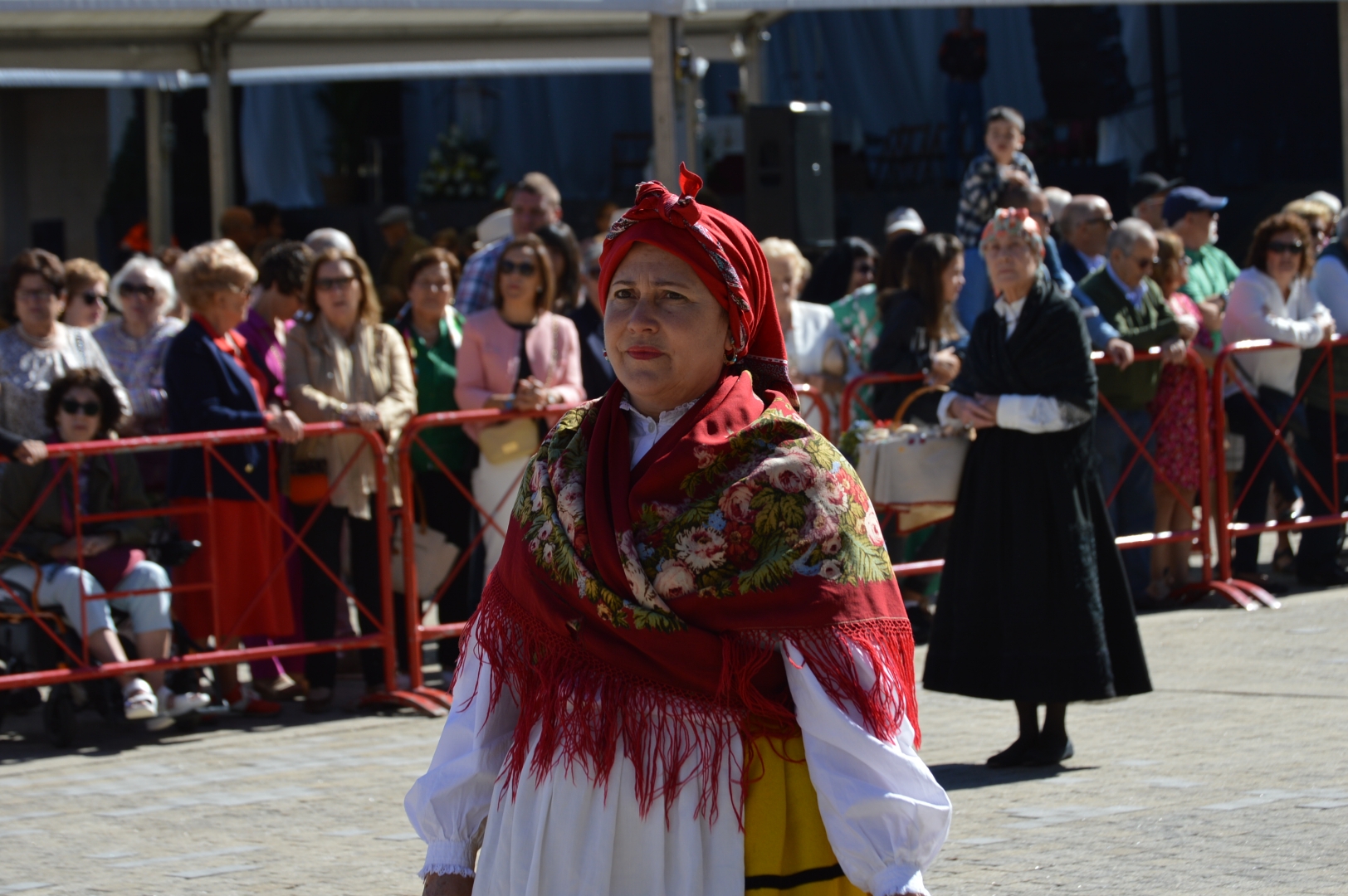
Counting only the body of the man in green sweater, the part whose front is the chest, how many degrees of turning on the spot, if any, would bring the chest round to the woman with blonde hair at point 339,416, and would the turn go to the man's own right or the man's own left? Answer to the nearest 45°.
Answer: approximately 90° to the man's own right

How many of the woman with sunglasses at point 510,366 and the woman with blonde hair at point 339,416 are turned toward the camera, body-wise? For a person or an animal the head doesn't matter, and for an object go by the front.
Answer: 2

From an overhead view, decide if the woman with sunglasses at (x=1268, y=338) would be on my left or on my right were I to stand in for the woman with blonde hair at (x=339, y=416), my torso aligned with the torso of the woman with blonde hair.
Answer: on my left

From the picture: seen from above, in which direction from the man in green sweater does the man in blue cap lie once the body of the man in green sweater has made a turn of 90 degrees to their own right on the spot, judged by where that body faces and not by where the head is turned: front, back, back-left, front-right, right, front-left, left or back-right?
back-right

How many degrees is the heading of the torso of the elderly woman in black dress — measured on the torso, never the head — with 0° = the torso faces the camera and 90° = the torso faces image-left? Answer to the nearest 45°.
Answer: approximately 45°
